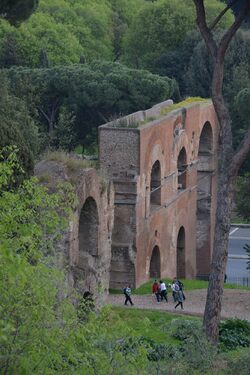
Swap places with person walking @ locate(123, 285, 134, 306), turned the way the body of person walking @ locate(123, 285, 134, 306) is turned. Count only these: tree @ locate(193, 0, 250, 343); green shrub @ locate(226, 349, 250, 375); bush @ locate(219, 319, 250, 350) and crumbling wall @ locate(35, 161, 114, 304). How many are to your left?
0

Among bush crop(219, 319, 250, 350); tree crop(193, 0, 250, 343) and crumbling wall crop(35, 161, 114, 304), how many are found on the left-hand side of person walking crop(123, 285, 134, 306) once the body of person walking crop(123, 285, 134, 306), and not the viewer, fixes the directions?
0

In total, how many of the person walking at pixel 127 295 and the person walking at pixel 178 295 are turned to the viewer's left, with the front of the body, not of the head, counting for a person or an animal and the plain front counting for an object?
1

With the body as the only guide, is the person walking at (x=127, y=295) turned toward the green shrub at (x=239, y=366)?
no

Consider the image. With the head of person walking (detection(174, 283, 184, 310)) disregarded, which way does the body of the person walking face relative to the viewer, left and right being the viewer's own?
facing to the left of the viewer

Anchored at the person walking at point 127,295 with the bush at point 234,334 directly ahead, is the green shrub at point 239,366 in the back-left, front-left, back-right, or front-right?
front-right

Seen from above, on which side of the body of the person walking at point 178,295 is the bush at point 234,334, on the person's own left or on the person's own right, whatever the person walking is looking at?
on the person's own left

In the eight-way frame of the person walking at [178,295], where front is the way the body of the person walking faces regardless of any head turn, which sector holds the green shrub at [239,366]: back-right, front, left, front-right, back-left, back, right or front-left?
left

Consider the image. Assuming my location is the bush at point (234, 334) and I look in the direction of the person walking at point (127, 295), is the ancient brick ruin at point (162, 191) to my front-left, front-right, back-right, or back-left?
front-right

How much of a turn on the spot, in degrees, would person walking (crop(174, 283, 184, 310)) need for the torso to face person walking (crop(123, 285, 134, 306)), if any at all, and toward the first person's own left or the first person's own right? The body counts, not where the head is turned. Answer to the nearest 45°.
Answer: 0° — they already face them
